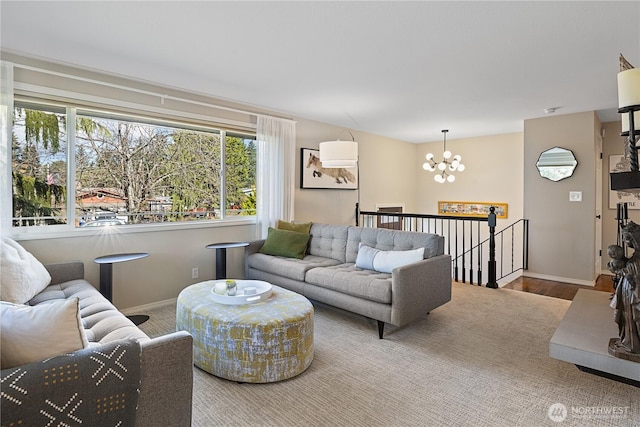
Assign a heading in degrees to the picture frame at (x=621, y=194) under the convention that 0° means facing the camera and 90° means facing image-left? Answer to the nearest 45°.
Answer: approximately 0°

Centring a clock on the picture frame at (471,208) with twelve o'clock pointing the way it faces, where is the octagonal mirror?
The octagonal mirror is roughly at 11 o'clock from the picture frame.

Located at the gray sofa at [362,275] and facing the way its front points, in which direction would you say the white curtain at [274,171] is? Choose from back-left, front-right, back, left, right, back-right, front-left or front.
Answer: right

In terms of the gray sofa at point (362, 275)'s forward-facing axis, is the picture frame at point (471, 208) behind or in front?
behind

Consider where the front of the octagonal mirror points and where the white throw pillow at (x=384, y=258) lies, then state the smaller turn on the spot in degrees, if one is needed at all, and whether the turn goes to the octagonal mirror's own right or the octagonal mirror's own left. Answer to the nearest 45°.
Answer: approximately 45° to the octagonal mirror's own right

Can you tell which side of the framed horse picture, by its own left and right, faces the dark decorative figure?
front

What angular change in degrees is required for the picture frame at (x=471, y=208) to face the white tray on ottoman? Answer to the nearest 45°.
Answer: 0° — it already faces it

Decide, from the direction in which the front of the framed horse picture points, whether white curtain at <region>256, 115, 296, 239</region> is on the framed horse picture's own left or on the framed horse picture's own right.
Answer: on the framed horse picture's own right

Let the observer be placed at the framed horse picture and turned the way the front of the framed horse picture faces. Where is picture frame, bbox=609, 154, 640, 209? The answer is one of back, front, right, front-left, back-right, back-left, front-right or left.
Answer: front-left

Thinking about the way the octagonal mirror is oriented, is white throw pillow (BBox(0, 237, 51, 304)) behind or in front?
in front

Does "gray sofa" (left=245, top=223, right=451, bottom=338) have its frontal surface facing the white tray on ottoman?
yes

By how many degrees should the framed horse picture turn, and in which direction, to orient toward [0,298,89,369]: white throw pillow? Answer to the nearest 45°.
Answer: approximately 45° to its right

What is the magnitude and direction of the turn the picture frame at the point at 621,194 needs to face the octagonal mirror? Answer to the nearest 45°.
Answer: approximately 45° to its right

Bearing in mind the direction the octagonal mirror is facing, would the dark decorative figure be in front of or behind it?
in front

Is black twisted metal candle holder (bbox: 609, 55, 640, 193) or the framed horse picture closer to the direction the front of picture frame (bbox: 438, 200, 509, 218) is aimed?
the black twisted metal candle holder

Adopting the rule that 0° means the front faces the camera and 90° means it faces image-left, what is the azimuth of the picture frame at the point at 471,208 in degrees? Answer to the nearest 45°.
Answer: approximately 0°
